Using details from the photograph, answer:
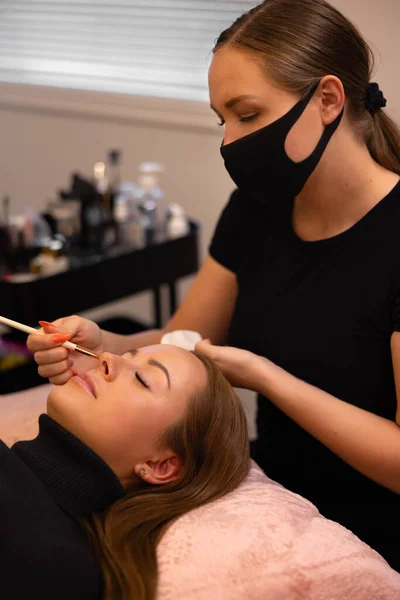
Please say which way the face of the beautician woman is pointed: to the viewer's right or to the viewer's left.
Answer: to the viewer's left

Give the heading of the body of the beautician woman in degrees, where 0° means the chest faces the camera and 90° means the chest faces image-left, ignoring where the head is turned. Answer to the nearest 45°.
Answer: approximately 45°

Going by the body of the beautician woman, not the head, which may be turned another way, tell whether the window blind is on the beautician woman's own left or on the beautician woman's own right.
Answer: on the beautician woman's own right
